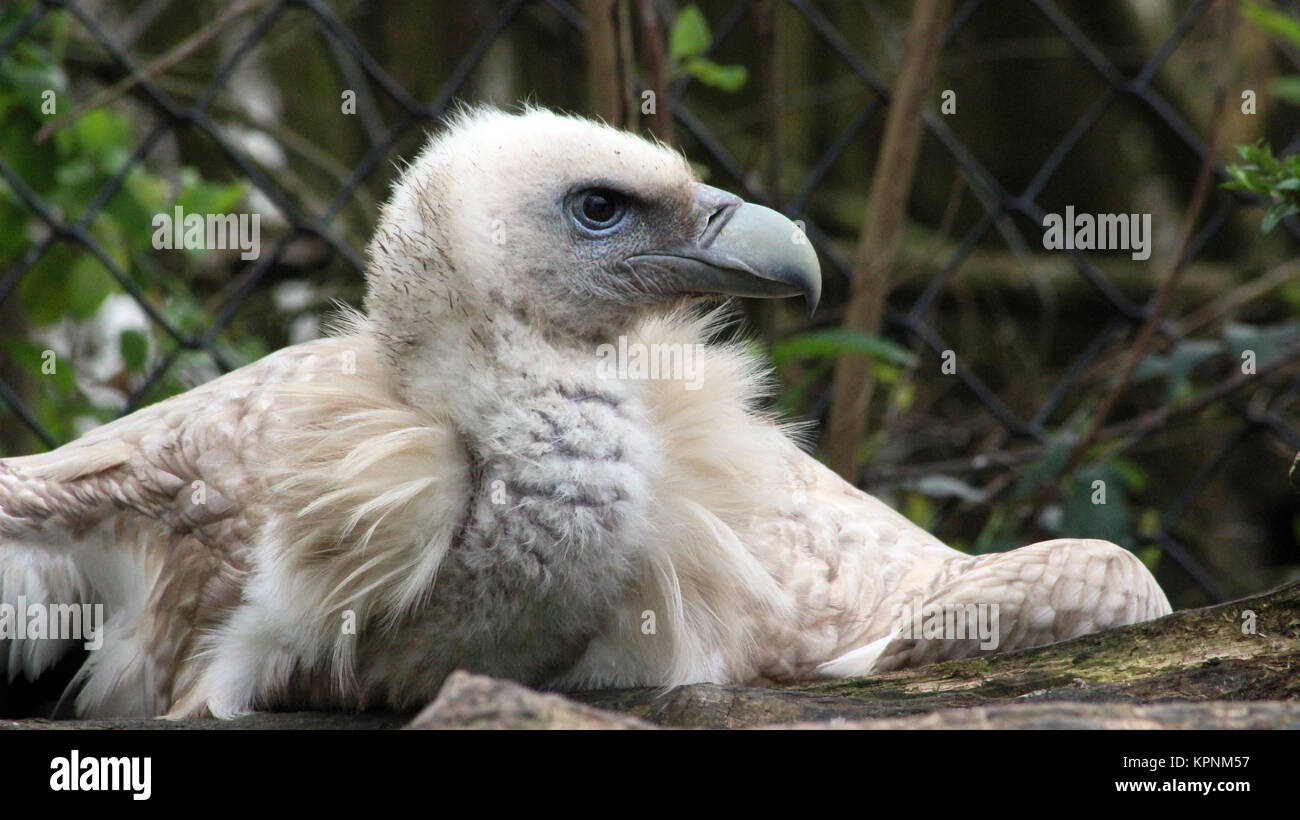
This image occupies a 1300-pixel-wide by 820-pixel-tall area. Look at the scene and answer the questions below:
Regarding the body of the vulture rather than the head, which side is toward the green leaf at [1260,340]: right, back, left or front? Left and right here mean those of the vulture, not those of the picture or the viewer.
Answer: left

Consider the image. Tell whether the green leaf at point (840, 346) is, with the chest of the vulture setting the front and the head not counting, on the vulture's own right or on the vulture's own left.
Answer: on the vulture's own left

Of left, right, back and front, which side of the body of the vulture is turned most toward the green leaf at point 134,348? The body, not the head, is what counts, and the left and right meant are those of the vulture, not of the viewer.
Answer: back

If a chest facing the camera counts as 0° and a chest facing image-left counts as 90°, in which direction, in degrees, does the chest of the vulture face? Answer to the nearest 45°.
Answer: approximately 315°

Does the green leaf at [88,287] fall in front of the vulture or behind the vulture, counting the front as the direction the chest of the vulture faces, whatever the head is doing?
behind
